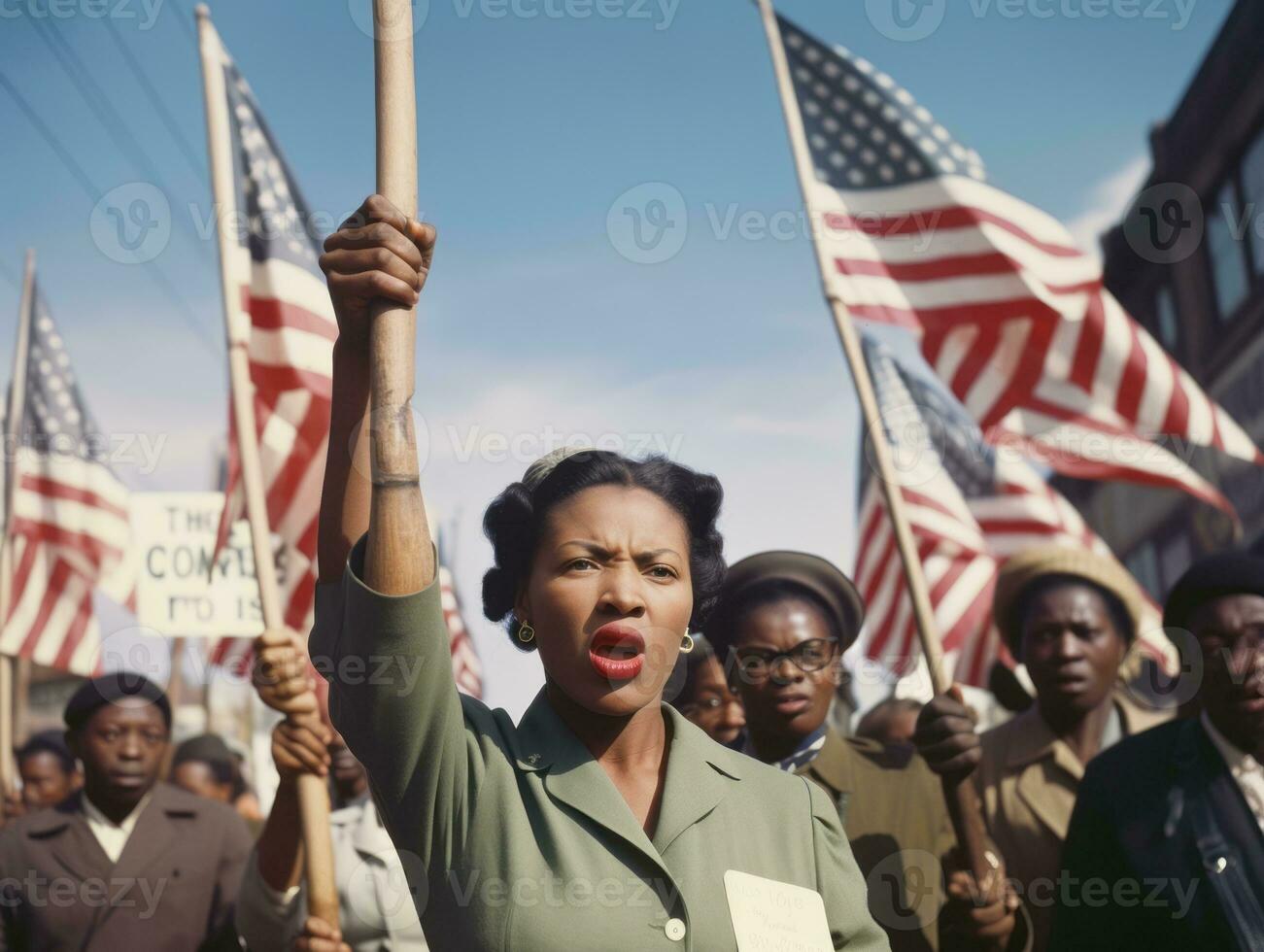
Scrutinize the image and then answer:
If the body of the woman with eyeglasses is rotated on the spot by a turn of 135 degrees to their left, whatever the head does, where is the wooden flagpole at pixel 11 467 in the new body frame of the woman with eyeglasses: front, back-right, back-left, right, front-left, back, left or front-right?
left

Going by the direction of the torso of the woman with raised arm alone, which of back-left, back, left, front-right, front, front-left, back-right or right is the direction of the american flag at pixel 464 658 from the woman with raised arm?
back

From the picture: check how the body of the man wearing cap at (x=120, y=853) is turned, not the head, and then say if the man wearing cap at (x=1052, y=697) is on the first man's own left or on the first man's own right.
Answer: on the first man's own left

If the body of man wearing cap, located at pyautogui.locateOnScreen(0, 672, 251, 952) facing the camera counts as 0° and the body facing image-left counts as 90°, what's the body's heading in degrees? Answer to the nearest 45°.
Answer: approximately 0°

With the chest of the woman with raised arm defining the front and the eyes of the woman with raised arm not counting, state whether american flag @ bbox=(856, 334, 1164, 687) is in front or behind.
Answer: behind

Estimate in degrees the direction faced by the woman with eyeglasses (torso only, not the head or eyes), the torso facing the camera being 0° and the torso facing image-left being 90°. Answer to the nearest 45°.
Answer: approximately 0°

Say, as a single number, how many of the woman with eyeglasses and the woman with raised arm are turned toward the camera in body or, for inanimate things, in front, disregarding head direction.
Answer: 2
